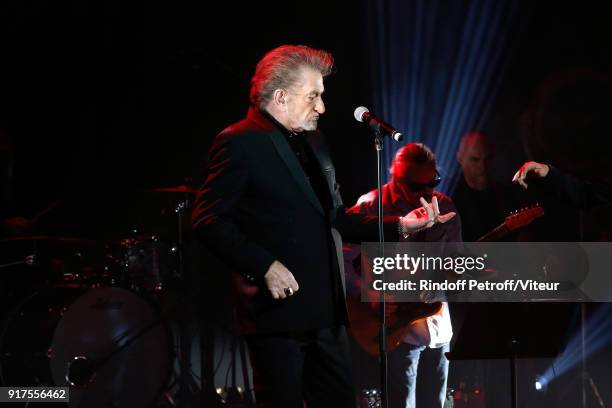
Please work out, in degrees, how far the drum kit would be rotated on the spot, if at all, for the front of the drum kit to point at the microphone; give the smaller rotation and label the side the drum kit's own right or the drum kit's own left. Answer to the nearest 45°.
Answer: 0° — it already faces it

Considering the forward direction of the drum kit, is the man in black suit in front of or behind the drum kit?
in front

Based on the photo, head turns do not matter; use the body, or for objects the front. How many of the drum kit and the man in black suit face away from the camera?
0

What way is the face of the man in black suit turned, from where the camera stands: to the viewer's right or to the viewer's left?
to the viewer's right

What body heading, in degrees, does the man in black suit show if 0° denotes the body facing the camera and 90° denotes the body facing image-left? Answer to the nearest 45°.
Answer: approximately 315°

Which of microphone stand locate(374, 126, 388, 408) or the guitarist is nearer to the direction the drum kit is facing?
the microphone stand

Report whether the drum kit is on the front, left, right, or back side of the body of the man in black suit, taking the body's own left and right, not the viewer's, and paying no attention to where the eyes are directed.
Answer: back

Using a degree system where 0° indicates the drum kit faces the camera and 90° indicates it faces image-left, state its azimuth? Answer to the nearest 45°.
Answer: approximately 0°
